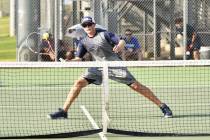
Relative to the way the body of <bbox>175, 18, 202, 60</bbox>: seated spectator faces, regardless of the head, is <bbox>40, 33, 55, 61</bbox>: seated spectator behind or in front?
in front

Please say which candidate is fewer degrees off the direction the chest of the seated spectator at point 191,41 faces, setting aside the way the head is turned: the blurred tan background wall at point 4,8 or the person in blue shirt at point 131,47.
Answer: the person in blue shirt

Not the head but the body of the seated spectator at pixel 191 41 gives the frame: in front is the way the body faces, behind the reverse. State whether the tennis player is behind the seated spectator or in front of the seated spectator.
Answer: in front

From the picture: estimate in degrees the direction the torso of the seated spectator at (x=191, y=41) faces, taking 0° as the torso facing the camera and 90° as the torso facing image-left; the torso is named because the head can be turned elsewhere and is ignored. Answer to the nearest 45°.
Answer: approximately 45°

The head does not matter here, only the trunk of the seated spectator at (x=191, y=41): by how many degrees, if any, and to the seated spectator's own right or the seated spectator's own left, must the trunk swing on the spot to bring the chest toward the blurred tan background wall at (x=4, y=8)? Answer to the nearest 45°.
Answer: approximately 90° to the seated spectator's own right

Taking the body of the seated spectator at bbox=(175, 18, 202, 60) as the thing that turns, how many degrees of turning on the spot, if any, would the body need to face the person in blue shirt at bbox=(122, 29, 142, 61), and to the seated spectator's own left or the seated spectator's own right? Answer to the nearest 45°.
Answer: approximately 45° to the seated spectator's own right
